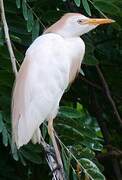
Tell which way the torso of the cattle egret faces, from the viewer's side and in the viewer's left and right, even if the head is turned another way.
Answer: facing to the right of the viewer

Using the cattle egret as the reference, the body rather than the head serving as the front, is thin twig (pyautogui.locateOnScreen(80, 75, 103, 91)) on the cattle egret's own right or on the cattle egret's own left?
on the cattle egret's own left

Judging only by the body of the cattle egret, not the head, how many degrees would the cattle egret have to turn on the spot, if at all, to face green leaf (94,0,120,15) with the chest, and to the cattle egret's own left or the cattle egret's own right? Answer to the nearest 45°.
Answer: approximately 45° to the cattle egret's own left
